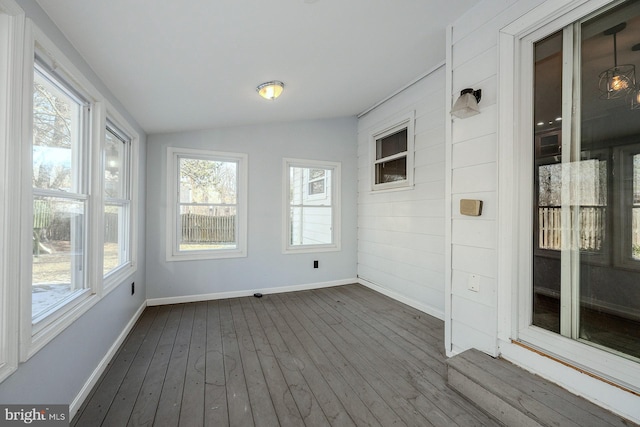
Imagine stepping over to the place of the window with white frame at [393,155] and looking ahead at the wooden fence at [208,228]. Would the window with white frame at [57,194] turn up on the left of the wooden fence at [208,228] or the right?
left

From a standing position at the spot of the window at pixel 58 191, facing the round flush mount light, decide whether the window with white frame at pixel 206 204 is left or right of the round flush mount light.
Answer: left

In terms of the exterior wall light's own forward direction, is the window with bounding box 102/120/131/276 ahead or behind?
ahead

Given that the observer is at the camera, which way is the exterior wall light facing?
facing the viewer and to the left of the viewer

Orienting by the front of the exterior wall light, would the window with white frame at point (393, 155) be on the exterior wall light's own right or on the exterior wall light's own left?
on the exterior wall light's own right

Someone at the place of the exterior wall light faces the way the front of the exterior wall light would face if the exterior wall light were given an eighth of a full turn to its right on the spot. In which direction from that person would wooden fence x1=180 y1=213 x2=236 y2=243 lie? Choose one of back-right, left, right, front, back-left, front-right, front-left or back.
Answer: front

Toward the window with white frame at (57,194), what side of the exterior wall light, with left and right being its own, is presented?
front

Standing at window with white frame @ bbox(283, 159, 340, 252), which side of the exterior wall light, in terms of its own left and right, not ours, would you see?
right

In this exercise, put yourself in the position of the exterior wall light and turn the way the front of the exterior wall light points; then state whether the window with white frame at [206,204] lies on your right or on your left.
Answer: on your right

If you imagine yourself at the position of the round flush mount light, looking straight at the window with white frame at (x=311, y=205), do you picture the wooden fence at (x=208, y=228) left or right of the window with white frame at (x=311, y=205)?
left

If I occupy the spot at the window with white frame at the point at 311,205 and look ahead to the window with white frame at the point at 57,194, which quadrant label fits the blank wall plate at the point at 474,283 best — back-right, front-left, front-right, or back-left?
front-left

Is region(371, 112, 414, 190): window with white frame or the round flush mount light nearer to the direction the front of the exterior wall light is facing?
the round flush mount light

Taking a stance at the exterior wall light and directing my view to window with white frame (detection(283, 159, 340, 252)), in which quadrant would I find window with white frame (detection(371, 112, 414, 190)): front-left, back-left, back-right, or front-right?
front-right

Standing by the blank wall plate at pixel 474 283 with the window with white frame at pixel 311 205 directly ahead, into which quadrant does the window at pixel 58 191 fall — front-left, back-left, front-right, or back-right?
front-left

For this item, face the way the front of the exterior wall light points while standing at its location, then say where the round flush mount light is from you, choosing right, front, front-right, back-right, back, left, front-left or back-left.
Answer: front-right

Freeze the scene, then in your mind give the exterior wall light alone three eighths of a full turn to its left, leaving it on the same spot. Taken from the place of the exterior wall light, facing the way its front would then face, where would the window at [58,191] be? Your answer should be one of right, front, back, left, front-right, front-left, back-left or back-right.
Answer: back-right
